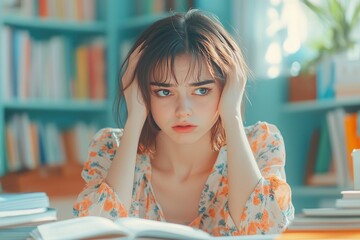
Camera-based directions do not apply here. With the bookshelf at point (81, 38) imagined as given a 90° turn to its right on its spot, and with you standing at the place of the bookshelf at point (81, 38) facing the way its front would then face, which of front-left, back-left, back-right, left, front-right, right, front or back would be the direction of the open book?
left

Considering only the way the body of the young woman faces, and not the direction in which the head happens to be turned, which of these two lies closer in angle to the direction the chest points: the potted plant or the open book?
the open book

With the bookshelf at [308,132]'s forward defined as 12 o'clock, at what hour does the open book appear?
The open book is roughly at 12 o'clock from the bookshelf.

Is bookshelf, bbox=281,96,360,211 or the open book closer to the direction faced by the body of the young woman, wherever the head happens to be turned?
the open book

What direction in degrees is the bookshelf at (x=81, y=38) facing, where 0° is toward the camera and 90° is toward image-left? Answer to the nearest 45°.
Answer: approximately 0°

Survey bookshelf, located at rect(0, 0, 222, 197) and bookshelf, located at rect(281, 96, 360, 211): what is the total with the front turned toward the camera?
2

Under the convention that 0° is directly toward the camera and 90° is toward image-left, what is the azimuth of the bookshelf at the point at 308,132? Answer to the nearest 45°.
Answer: approximately 0°

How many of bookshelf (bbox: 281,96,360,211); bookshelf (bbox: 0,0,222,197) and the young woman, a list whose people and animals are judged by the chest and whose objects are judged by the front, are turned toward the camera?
3

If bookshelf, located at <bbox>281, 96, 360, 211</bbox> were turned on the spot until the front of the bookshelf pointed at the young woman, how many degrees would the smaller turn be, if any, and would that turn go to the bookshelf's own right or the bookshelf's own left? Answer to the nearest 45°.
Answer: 0° — it already faces them

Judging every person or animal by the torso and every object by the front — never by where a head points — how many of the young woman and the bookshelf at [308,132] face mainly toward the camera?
2
